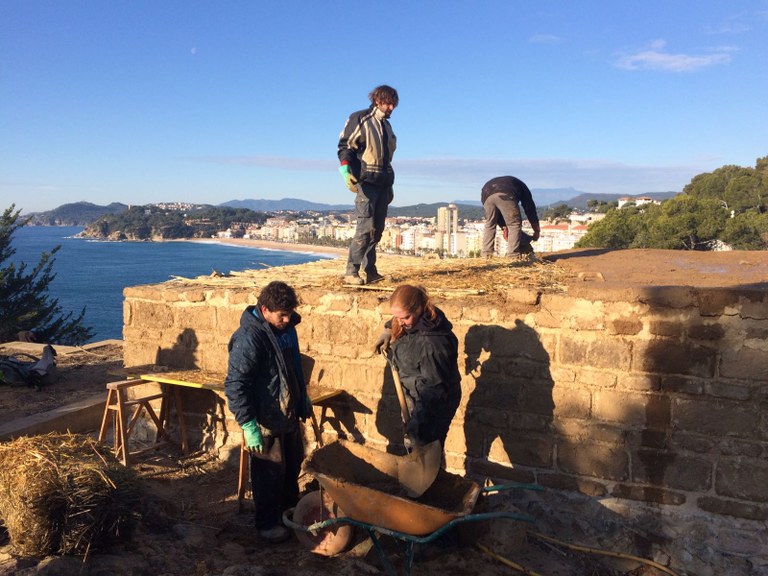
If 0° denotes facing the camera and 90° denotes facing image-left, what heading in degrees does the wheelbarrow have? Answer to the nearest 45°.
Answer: approximately 90°

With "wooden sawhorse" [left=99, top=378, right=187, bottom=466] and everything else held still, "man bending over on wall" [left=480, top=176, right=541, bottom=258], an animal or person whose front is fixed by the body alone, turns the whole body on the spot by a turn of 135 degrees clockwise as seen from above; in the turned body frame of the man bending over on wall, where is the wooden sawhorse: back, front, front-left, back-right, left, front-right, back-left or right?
front-right

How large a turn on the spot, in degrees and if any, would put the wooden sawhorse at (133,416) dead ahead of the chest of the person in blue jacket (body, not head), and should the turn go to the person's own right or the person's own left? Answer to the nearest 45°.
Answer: approximately 180°

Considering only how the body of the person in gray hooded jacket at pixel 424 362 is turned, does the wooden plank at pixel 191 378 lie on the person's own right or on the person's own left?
on the person's own right

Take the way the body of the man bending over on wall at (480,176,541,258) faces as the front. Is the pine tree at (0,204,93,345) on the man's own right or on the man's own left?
on the man's own left

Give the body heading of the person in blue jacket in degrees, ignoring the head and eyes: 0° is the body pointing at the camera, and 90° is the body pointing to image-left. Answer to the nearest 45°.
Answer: approximately 315°

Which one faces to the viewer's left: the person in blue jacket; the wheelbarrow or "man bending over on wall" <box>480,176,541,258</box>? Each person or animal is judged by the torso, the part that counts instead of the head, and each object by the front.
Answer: the wheelbarrow

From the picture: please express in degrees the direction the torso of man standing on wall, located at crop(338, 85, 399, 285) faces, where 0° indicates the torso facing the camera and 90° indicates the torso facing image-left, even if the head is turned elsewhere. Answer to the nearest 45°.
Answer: approximately 315°

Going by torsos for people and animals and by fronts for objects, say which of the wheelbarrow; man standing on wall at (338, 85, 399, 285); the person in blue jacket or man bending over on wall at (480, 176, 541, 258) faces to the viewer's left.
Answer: the wheelbarrow

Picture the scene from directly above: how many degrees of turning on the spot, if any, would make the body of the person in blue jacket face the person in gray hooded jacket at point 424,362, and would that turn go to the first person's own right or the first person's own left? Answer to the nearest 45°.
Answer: approximately 45° to the first person's own left

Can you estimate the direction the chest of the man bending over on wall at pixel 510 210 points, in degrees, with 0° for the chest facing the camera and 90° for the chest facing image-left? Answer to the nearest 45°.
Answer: approximately 225°
